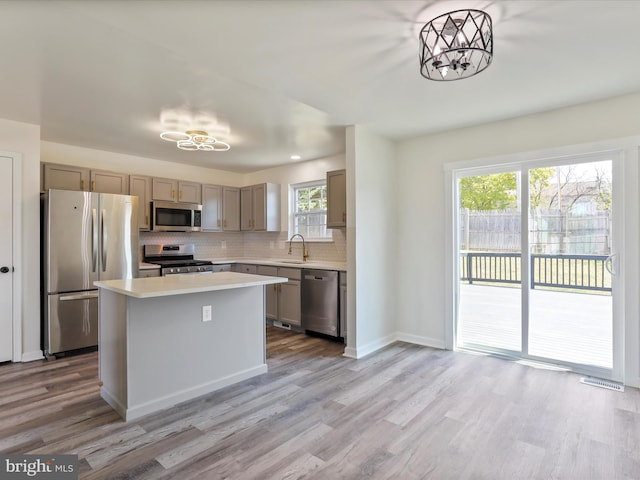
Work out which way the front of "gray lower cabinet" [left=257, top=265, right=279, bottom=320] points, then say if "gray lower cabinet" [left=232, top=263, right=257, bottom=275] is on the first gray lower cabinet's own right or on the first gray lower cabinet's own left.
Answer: on the first gray lower cabinet's own right

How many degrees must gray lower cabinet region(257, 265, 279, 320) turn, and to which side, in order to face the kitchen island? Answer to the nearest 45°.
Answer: approximately 45° to its left

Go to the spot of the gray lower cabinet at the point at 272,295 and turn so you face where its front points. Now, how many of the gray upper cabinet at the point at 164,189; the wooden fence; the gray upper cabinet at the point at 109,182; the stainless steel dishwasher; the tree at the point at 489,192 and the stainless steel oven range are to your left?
3

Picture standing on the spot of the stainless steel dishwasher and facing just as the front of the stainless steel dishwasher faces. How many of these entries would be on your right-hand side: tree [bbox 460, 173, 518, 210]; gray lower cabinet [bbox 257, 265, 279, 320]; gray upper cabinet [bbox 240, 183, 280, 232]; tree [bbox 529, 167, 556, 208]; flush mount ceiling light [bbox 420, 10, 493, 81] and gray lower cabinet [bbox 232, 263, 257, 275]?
3

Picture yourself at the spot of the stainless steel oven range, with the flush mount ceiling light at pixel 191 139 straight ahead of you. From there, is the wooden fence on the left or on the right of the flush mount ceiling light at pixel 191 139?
left

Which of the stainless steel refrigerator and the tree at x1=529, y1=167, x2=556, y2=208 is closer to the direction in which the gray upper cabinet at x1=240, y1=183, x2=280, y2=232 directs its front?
the stainless steel refrigerator

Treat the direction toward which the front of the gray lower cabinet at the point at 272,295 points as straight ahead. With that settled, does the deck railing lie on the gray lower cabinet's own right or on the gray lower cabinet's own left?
on the gray lower cabinet's own left

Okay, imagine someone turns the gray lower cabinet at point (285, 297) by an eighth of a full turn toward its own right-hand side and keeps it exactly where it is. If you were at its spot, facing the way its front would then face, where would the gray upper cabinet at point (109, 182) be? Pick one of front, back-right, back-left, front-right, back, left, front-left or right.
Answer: front

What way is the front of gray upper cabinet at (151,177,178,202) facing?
toward the camera

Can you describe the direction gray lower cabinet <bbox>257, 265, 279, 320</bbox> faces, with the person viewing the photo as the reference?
facing the viewer and to the left of the viewer
